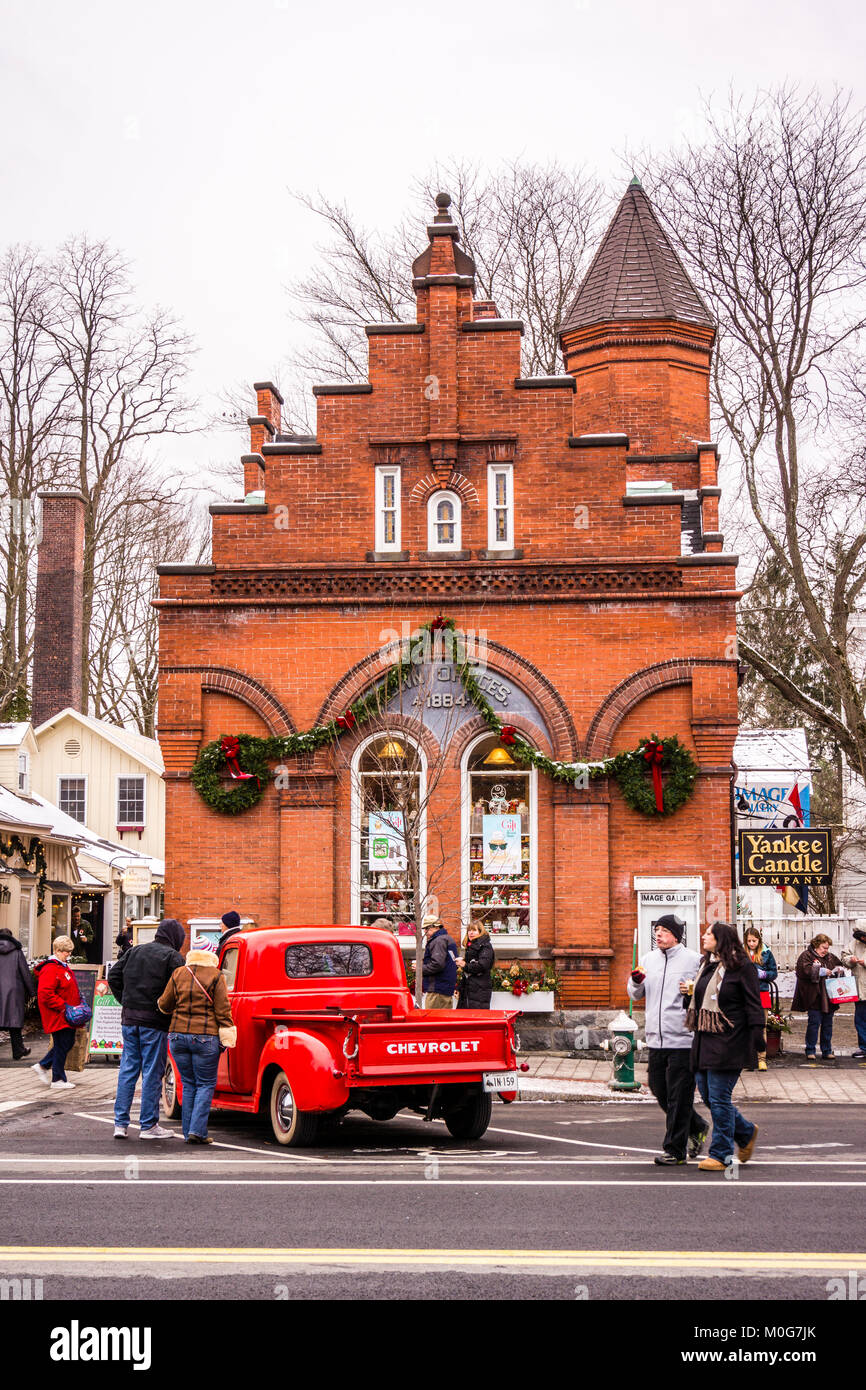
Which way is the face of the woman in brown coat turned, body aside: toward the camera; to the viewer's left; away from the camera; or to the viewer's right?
away from the camera

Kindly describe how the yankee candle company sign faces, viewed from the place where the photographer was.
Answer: facing the viewer

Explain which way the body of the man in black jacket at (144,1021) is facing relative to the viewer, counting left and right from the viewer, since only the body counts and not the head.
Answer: facing away from the viewer and to the right of the viewer

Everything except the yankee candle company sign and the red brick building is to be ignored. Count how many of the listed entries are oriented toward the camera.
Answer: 2

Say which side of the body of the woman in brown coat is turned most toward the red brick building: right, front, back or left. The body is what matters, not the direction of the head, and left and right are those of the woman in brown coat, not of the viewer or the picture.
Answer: front

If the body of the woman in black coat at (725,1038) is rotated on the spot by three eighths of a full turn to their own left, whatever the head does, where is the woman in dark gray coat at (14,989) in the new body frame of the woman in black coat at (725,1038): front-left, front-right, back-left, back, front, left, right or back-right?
back-left

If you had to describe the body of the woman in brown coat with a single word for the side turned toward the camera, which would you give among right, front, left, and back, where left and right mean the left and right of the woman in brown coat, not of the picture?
back

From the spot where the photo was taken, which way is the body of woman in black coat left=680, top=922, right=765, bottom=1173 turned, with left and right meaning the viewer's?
facing the viewer and to the left of the viewer

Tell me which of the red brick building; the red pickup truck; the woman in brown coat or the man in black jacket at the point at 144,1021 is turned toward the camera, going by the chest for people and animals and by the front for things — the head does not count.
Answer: the red brick building

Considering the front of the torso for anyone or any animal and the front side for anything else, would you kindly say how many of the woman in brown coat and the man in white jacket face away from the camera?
1

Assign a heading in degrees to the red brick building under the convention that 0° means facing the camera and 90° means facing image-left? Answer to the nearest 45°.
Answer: approximately 0°

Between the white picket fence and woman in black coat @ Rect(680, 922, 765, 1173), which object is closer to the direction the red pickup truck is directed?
the white picket fence

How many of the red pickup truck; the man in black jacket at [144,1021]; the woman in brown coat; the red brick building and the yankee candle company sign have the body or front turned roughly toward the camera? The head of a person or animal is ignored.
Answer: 2

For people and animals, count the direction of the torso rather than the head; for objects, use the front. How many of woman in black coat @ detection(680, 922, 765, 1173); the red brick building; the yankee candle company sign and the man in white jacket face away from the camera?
0

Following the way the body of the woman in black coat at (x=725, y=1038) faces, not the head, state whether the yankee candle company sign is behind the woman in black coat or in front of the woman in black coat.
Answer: behind

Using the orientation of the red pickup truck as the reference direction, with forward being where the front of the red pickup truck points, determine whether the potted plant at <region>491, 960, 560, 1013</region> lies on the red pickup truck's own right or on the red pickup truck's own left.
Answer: on the red pickup truck's own right

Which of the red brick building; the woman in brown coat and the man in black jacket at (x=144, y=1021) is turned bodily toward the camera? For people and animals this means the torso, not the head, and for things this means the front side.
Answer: the red brick building
